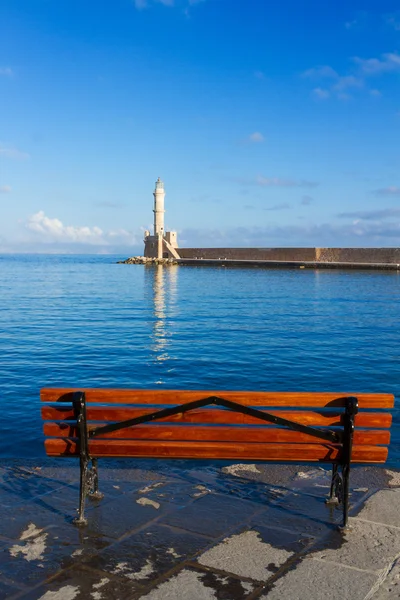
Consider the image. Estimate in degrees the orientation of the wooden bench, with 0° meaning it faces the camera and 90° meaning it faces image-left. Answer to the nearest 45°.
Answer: approximately 180°
